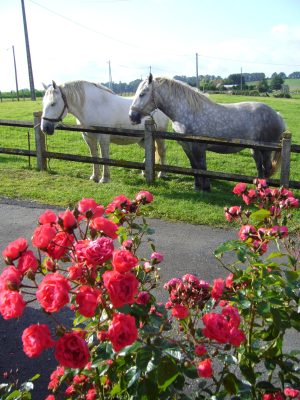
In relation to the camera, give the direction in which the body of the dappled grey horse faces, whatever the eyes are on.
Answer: to the viewer's left

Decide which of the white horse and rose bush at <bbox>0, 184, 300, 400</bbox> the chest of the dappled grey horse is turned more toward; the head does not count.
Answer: the white horse

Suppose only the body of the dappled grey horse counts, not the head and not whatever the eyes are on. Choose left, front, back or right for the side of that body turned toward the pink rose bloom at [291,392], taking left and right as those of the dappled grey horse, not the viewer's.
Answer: left

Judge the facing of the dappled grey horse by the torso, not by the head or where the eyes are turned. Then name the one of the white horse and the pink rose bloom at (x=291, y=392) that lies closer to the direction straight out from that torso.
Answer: the white horse

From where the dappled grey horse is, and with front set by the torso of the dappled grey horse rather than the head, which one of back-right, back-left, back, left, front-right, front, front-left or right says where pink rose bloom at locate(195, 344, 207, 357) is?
left

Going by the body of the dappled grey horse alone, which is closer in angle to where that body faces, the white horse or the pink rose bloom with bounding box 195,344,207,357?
the white horse

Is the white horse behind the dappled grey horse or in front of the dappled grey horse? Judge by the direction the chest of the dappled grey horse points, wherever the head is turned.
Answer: in front

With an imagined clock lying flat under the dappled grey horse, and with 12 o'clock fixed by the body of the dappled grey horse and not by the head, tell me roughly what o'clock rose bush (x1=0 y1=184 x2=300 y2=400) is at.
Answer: The rose bush is roughly at 9 o'clock from the dappled grey horse.
